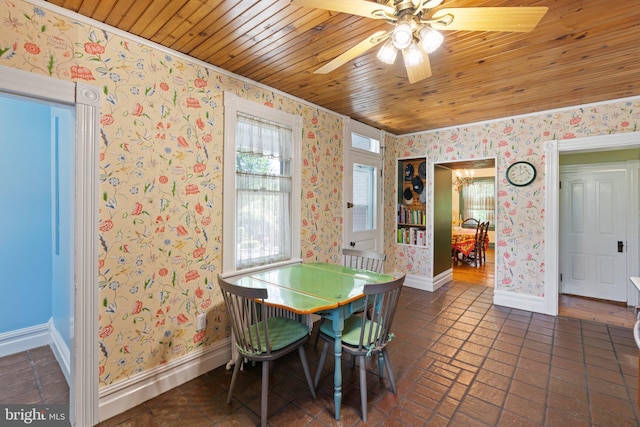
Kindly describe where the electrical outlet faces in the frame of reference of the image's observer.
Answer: facing the viewer and to the right of the viewer

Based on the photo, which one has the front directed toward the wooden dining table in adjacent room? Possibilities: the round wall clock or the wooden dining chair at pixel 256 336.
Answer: the wooden dining chair

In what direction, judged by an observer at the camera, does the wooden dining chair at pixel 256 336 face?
facing away from the viewer and to the right of the viewer

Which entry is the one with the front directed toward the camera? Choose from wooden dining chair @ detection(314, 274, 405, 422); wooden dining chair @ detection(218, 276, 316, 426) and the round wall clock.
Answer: the round wall clock

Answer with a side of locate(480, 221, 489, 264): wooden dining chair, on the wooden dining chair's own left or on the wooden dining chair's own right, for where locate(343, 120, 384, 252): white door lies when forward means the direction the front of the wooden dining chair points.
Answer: on the wooden dining chair's own left

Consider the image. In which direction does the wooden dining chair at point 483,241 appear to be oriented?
to the viewer's left

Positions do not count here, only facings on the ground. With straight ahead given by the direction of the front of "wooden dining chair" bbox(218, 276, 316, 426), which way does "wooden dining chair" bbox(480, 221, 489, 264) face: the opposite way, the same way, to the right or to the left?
to the left

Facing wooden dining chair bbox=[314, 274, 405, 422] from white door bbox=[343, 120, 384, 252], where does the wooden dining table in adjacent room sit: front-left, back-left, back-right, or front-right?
back-left

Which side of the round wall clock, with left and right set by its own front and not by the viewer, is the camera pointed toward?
front

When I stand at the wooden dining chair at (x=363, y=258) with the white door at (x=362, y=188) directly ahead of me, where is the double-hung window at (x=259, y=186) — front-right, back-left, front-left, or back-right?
back-left

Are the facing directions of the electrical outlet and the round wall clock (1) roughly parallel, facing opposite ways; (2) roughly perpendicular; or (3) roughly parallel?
roughly perpendicular

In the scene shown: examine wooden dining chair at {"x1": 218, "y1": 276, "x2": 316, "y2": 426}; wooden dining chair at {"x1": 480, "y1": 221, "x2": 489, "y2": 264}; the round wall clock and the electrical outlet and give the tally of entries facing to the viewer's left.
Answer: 1

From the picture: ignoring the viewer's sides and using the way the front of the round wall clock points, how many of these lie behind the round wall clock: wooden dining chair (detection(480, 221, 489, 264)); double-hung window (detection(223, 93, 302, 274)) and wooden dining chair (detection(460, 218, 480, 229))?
2

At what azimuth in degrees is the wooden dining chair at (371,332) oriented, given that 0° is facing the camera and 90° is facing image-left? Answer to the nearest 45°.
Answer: approximately 135°

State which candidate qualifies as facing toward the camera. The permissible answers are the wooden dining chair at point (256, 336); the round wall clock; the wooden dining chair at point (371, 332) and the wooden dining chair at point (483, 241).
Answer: the round wall clock

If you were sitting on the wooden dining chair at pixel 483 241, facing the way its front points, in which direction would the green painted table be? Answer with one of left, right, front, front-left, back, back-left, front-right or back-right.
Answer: left

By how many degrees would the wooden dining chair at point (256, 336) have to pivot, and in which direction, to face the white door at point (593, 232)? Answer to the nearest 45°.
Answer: approximately 45° to its right

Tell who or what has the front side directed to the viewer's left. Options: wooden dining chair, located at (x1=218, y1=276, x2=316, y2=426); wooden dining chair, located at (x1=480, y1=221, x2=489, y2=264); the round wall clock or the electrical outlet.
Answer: wooden dining chair, located at (x1=480, y1=221, x2=489, y2=264)
